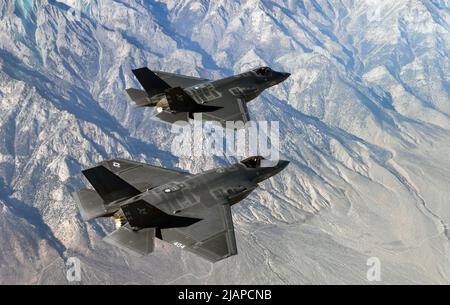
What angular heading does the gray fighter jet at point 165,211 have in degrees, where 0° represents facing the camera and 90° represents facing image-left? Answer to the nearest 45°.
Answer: approximately 225°
